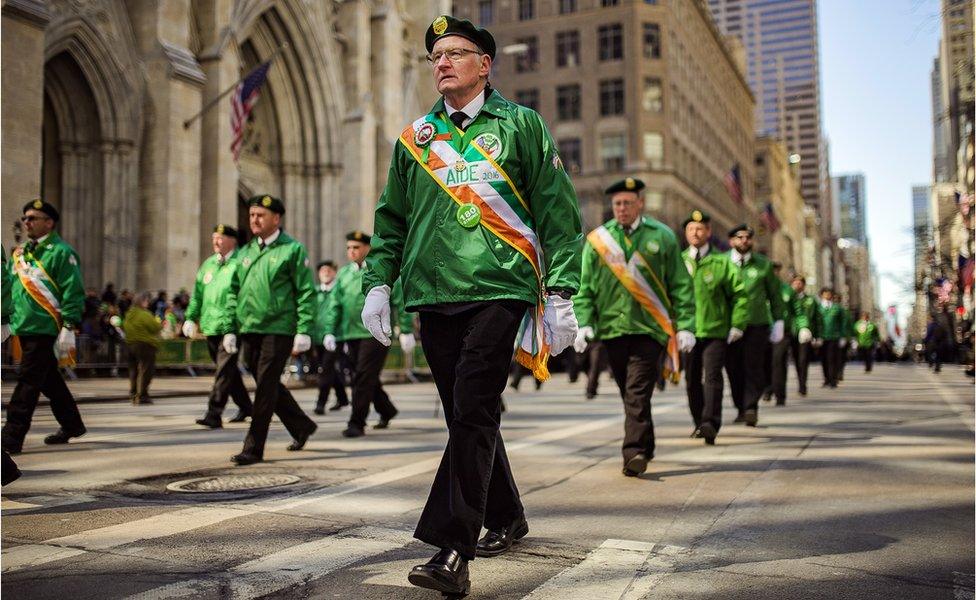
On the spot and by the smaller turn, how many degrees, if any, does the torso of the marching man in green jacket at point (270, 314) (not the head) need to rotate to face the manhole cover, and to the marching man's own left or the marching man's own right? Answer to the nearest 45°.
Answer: approximately 45° to the marching man's own left

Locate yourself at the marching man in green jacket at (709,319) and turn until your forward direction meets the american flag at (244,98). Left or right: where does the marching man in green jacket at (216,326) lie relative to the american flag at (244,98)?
left

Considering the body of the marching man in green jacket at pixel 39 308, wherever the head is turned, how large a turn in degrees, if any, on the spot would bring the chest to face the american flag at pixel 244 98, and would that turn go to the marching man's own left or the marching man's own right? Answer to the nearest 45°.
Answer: approximately 135° to the marching man's own right

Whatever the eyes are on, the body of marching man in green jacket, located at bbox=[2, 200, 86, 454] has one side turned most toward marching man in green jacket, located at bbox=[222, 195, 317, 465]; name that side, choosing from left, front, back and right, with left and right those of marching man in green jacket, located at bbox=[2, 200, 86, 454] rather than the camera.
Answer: left

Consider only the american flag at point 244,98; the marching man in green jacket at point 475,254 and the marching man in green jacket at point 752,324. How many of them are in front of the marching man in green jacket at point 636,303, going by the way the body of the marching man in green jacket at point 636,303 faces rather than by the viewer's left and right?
1

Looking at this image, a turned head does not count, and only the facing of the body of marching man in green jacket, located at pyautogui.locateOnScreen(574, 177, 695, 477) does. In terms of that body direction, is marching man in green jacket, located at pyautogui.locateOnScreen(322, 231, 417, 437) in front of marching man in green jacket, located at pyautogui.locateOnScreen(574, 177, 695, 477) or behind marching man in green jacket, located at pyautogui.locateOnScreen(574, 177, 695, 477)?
behind

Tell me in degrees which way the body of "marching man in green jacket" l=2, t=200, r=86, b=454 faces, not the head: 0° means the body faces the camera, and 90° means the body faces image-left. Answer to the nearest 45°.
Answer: approximately 45°

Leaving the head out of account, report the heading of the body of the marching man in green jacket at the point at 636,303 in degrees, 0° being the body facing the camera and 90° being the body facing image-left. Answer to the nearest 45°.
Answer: approximately 0°

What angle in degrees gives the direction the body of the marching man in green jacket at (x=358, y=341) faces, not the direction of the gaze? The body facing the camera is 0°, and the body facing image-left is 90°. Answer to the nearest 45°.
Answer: approximately 45°

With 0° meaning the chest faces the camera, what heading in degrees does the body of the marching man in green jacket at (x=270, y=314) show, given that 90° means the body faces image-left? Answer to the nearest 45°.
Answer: approximately 45°

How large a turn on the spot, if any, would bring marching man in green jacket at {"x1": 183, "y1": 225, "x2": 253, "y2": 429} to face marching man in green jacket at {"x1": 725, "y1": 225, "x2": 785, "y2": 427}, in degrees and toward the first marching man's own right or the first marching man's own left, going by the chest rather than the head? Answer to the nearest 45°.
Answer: approximately 135° to the first marching man's own left
